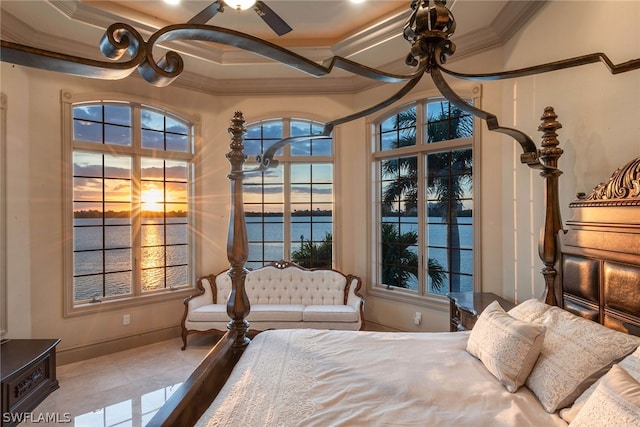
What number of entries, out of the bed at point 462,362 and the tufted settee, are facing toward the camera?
1

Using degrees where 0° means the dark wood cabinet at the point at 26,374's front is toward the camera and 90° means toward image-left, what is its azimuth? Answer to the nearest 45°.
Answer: approximately 315°

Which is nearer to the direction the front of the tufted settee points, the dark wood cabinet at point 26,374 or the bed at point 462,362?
the bed

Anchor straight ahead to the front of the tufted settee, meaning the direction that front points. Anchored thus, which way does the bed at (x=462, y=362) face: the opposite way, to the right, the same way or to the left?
to the right

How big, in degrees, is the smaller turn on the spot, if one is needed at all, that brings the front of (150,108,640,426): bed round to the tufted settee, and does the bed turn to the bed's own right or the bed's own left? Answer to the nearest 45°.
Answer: approximately 45° to the bed's own right

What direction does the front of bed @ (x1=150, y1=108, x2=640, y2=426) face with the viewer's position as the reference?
facing to the left of the viewer

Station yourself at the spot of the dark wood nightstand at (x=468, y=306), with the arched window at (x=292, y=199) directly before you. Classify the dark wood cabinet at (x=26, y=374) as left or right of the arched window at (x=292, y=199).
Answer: left
